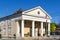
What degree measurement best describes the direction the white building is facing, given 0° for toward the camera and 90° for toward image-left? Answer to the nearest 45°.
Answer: approximately 315°
